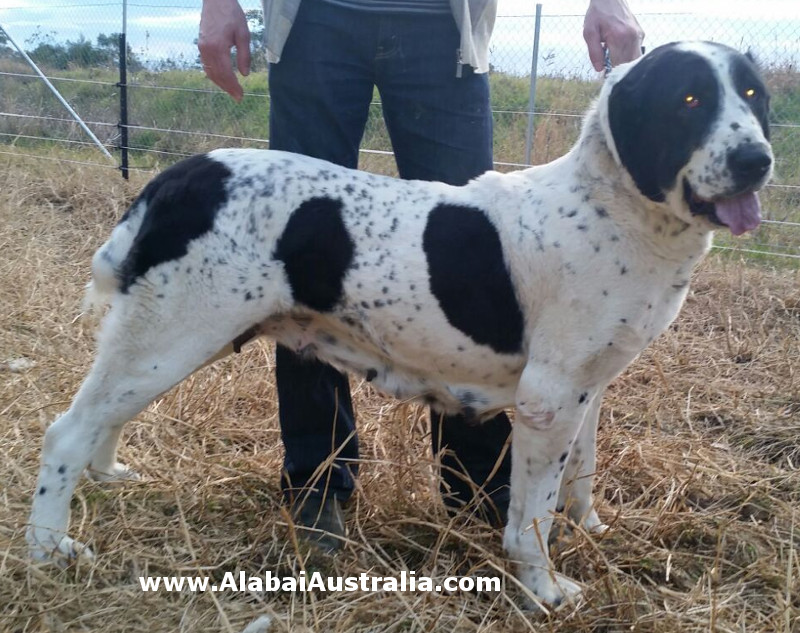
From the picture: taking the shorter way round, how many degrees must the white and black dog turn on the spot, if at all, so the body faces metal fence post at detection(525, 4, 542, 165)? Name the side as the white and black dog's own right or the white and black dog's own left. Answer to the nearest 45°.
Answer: approximately 90° to the white and black dog's own left

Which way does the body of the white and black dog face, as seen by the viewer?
to the viewer's right

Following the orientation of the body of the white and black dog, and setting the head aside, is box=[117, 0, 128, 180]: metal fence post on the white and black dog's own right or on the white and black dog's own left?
on the white and black dog's own left
